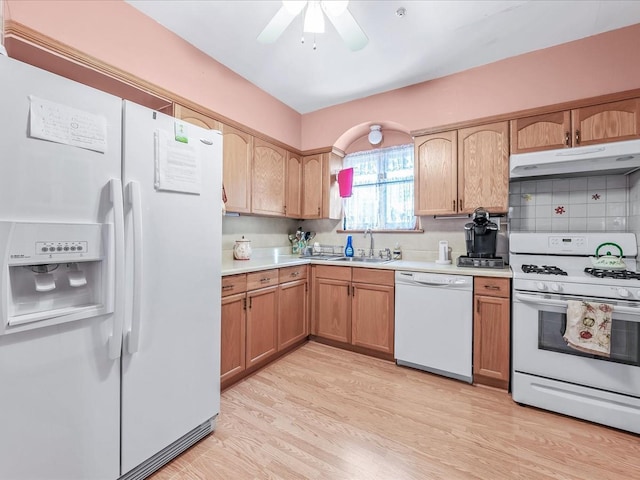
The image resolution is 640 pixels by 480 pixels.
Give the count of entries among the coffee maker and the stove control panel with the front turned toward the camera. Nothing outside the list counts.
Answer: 2

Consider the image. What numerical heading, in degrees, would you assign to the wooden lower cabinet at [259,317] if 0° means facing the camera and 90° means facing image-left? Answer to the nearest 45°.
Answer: approximately 315°

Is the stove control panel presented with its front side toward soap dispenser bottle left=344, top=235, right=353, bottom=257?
no

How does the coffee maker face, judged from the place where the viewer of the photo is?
facing the viewer

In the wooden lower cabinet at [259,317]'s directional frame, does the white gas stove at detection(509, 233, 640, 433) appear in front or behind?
in front

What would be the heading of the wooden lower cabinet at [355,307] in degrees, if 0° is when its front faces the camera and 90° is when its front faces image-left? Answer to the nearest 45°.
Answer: approximately 45°

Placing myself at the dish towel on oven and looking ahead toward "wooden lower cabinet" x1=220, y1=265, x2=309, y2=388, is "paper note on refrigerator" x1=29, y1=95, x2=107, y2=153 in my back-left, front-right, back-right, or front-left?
front-left

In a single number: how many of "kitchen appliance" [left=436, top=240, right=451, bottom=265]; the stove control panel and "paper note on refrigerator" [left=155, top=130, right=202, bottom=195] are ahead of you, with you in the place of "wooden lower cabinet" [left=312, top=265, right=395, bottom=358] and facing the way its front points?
1

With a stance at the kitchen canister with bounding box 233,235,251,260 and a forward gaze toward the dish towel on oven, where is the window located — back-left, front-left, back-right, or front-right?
front-left

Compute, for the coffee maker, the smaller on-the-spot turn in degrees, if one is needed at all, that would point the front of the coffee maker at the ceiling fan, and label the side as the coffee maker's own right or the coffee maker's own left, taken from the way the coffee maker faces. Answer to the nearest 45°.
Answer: approximately 45° to the coffee maker's own right

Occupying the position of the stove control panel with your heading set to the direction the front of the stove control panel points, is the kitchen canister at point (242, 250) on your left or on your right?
on your right

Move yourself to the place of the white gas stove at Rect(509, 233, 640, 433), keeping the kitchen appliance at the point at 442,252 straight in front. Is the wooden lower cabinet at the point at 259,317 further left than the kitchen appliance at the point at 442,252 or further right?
left

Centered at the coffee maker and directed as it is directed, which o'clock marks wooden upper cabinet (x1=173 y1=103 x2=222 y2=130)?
The wooden upper cabinet is roughly at 2 o'clock from the coffee maker.

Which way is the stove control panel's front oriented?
toward the camera

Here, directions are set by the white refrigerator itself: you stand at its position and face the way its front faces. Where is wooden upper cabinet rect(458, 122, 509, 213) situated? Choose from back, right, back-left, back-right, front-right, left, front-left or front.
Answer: front-left
